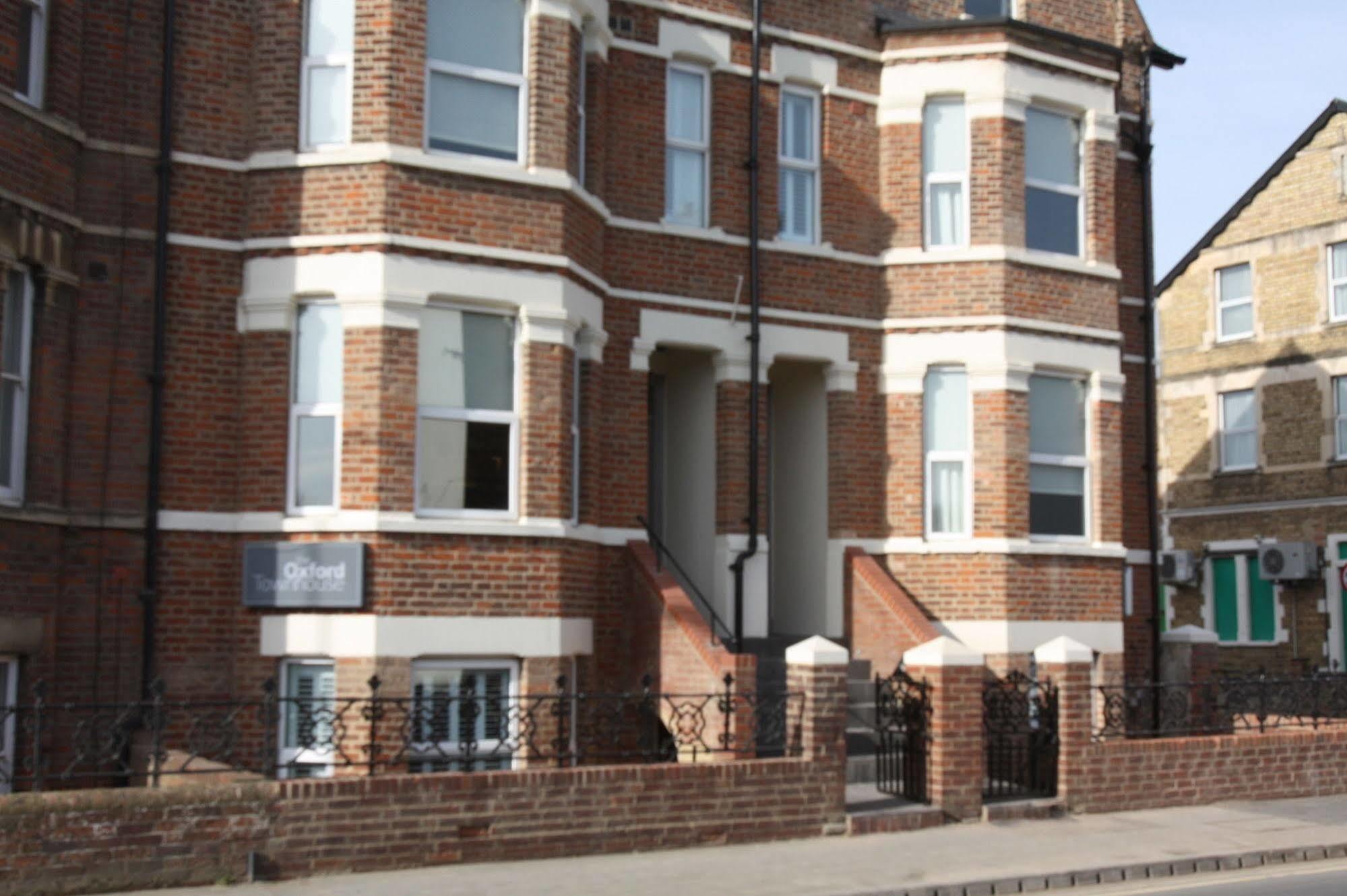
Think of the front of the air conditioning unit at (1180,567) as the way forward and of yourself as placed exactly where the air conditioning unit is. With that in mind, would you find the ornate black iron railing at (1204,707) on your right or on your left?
on your left

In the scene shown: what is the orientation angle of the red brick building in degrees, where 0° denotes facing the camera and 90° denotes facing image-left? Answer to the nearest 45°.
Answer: approximately 315°

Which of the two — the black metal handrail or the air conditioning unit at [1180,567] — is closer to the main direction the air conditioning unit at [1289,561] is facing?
the black metal handrail

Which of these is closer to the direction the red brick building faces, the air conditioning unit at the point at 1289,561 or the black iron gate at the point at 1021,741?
the black iron gate

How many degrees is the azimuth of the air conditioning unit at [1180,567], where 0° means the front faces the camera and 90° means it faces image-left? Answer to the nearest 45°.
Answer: approximately 45°

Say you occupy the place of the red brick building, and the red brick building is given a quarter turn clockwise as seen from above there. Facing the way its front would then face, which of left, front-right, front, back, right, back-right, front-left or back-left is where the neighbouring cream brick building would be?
back

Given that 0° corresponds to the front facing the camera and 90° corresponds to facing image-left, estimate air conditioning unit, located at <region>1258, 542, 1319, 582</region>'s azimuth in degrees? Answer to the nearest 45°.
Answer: approximately 45°

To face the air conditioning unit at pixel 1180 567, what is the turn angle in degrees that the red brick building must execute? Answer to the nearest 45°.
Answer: approximately 90° to its left
